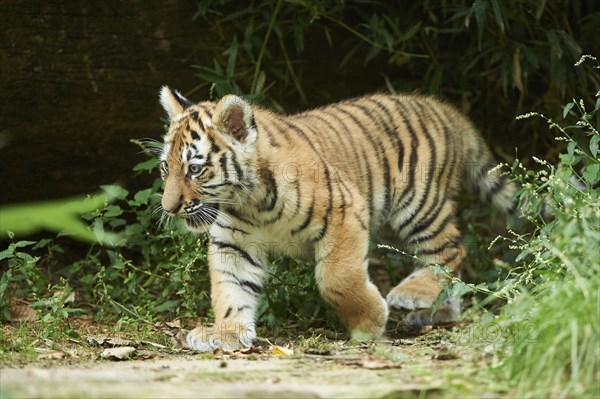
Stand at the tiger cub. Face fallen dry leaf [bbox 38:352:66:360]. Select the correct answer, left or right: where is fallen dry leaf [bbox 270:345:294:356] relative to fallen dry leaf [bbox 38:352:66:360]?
left

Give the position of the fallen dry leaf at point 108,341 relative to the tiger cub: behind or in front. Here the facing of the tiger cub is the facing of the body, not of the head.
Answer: in front

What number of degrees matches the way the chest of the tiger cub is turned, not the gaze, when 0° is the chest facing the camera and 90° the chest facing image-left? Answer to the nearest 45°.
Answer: approximately 45°

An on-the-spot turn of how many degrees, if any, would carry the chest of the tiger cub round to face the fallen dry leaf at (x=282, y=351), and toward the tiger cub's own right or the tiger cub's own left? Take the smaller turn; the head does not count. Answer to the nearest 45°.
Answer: approximately 45° to the tiger cub's own left

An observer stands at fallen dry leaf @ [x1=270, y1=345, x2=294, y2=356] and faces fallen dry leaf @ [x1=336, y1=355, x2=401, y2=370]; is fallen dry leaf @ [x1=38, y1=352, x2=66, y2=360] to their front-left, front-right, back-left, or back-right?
back-right

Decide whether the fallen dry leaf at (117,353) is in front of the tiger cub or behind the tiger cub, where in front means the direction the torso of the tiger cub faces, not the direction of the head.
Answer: in front
